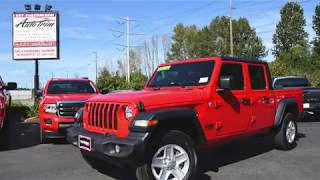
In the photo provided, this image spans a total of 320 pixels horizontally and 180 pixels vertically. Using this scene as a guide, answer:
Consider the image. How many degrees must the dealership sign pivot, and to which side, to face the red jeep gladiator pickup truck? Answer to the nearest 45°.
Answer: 0° — it already faces it

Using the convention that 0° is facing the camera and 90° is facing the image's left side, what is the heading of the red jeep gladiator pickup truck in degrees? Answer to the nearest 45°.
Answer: approximately 45°

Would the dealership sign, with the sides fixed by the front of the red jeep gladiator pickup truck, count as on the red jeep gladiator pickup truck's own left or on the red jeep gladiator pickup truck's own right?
on the red jeep gladiator pickup truck's own right

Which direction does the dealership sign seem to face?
toward the camera

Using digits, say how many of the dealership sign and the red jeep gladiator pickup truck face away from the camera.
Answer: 0
